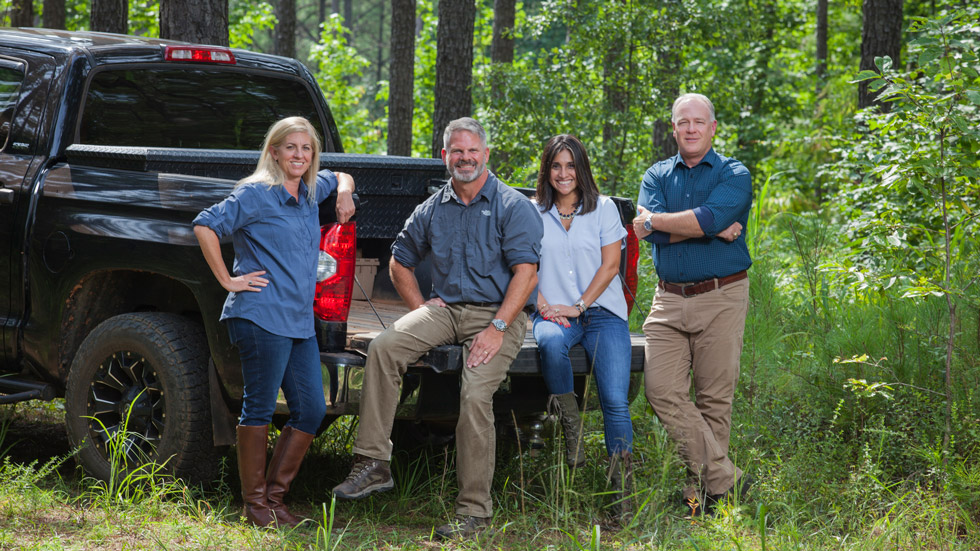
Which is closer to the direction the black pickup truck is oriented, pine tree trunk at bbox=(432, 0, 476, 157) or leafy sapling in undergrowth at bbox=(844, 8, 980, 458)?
the pine tree trunk

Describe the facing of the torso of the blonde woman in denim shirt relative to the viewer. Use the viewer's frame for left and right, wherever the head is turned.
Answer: facing the viewer and to the right of the viewer

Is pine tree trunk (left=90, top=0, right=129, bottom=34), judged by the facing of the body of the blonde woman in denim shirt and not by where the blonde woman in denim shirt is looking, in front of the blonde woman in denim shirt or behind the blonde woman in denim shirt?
behind

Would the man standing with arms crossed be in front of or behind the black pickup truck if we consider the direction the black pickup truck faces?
behind

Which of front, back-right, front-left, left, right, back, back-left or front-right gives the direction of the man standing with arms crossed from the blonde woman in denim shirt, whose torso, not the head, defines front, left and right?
front-left

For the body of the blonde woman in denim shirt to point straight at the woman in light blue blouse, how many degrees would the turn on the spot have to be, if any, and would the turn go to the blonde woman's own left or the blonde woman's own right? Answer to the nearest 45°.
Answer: approximately 45° to the blonde woman's own left

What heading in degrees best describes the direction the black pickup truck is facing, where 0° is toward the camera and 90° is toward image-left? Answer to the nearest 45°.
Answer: approximately 135°

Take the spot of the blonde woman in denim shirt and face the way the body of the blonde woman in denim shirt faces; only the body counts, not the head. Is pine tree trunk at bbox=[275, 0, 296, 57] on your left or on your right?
on your left

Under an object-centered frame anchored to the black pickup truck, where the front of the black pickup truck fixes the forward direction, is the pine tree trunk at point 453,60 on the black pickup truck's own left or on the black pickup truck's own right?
on the black pickup truck's own right

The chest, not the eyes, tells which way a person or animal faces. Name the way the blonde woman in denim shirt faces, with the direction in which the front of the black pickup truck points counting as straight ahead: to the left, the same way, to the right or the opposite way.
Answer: the opposite way
